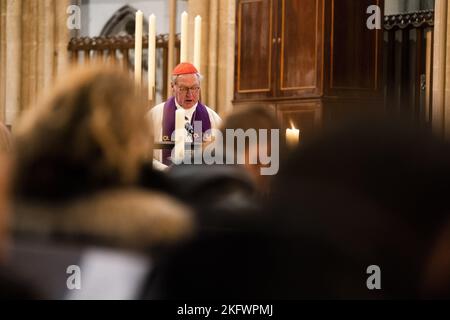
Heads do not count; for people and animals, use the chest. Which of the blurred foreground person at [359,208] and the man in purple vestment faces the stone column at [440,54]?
the blurred foreground person

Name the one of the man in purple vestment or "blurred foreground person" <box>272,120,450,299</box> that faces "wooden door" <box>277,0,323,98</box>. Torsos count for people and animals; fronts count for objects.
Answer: the blurred foreground person

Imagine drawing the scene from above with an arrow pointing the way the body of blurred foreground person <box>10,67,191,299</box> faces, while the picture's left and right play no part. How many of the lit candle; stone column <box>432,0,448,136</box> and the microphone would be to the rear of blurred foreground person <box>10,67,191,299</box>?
0

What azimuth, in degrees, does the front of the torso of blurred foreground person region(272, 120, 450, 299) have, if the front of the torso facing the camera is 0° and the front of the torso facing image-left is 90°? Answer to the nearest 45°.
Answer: approximately 180°

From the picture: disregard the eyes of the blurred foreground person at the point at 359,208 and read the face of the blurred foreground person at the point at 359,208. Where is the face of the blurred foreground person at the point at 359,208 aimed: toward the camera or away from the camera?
away from the camera

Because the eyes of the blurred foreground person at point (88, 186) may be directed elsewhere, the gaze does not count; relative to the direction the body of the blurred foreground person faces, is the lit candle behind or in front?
in front

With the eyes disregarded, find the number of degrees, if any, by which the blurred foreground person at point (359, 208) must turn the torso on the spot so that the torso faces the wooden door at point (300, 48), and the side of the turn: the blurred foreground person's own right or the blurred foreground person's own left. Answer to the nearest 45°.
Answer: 0° — they already face it

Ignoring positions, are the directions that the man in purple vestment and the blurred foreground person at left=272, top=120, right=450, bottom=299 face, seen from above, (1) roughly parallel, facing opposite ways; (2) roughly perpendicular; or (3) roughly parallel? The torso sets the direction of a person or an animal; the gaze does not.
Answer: roughly parallel, facing opposite ways

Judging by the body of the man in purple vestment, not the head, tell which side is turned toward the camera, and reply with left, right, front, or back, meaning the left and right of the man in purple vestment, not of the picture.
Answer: front

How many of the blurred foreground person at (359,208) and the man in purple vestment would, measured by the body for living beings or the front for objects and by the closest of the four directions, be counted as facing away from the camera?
1

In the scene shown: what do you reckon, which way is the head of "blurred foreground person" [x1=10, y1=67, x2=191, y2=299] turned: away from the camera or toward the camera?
away from the camera

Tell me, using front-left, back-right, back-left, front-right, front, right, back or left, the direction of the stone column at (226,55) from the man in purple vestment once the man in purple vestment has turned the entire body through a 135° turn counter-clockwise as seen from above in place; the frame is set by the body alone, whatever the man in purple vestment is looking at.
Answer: front-left

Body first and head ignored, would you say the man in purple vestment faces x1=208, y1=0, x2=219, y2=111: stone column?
no

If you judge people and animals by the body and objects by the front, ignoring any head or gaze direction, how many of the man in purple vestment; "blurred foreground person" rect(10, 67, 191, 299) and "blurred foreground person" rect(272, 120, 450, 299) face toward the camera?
1

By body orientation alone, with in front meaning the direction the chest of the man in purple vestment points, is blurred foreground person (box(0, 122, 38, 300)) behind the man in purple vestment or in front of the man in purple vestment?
in front

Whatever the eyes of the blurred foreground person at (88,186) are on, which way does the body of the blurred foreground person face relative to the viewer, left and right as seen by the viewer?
facing away from the viewer and to the right of the viewer

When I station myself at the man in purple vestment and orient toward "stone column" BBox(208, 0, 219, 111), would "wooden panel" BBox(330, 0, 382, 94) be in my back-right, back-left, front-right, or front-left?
front-right

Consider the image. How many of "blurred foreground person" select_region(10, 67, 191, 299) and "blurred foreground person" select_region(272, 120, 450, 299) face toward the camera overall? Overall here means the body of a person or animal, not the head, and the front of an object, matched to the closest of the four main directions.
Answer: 0

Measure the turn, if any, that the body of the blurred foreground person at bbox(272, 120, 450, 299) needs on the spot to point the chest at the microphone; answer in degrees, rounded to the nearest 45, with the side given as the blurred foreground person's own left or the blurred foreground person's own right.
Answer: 0° — they already face it

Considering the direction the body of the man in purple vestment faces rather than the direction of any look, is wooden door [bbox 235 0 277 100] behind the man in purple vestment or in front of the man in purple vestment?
behind
